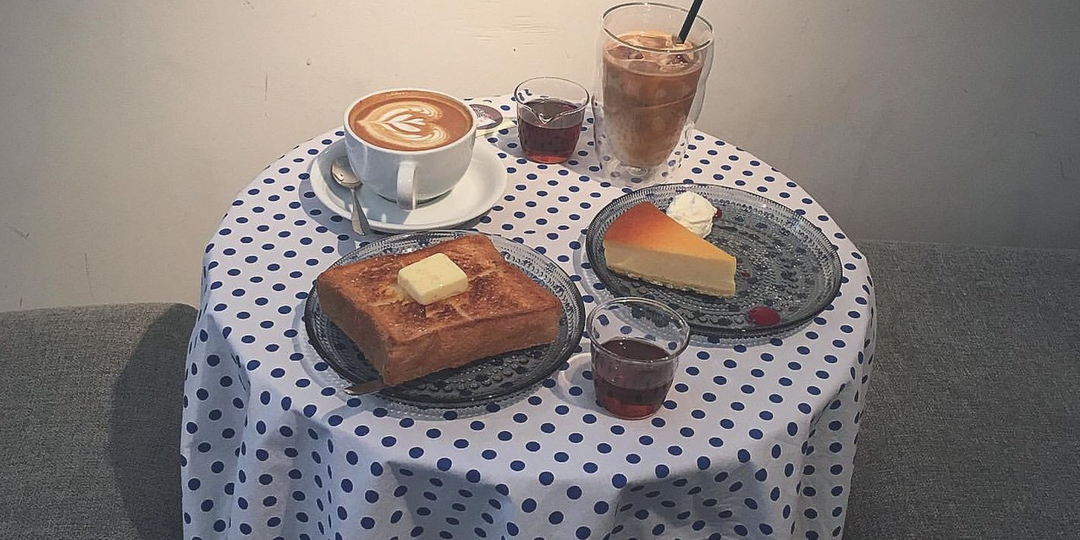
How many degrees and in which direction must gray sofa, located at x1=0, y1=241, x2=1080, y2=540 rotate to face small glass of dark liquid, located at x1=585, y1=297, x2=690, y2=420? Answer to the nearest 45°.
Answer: approximately 45° to its right

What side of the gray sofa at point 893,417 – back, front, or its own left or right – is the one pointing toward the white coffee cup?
right

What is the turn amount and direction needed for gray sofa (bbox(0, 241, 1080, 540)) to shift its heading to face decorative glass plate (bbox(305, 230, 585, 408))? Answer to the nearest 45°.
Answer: approximately 45° to its right

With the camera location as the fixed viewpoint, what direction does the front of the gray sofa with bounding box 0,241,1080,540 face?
facing the viewer

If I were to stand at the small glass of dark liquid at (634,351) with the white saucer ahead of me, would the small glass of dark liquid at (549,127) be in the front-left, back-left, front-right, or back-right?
front-right

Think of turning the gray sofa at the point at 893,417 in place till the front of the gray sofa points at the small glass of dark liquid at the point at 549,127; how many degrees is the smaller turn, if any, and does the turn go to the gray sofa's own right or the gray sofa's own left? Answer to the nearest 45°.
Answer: approximately 90° to the gray sofa's own right
